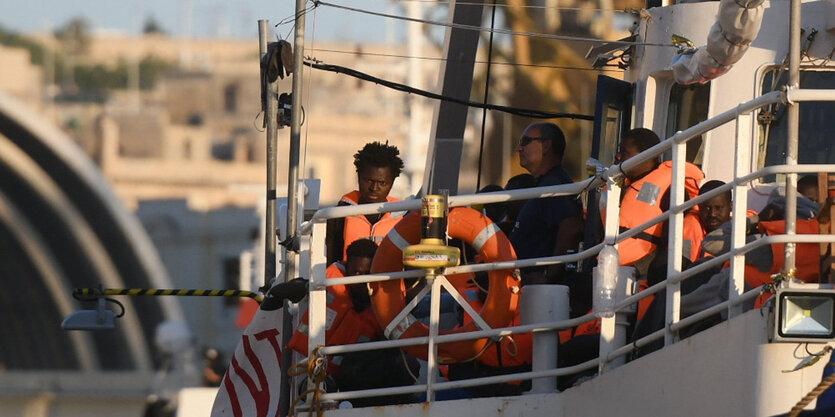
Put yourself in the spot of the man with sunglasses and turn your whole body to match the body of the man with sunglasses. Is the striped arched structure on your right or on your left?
on your right

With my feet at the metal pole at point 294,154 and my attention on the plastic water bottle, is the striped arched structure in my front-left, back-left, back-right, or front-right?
back-left

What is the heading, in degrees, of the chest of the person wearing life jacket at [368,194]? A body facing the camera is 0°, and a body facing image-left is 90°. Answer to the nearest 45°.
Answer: approximately 0°

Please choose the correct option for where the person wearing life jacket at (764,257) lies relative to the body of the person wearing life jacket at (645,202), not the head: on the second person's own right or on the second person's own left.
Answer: on the second person's own left

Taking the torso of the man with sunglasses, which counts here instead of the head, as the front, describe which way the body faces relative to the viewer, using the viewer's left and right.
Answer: facing to the left of the viewer

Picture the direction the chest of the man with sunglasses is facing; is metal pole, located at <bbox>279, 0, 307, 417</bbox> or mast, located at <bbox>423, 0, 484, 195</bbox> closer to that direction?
the metal pole

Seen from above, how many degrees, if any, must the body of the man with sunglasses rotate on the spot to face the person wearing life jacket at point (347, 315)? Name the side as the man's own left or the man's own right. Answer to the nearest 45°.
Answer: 0° — they already face them

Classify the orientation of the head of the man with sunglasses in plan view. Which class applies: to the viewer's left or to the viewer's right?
to the viewer's left

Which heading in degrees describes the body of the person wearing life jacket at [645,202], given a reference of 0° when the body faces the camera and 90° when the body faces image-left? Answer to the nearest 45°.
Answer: approximately 45°
